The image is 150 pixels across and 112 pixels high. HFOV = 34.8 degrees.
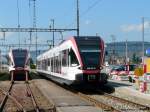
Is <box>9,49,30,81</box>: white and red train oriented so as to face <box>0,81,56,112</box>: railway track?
yes

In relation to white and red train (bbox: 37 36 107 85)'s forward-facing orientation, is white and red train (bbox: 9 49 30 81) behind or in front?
behind

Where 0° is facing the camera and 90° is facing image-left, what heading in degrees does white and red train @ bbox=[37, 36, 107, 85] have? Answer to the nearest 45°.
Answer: approximately 315°

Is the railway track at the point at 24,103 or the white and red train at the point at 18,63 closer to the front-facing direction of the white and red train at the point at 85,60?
the railway track

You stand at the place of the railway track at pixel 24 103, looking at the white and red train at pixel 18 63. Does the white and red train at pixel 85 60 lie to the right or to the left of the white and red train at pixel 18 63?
right

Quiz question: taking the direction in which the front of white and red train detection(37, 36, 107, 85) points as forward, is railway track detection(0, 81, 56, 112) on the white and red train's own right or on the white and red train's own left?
on the white and red train's own right

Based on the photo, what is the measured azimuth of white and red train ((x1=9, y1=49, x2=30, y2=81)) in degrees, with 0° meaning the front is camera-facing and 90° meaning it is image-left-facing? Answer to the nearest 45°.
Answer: approximately 0°
